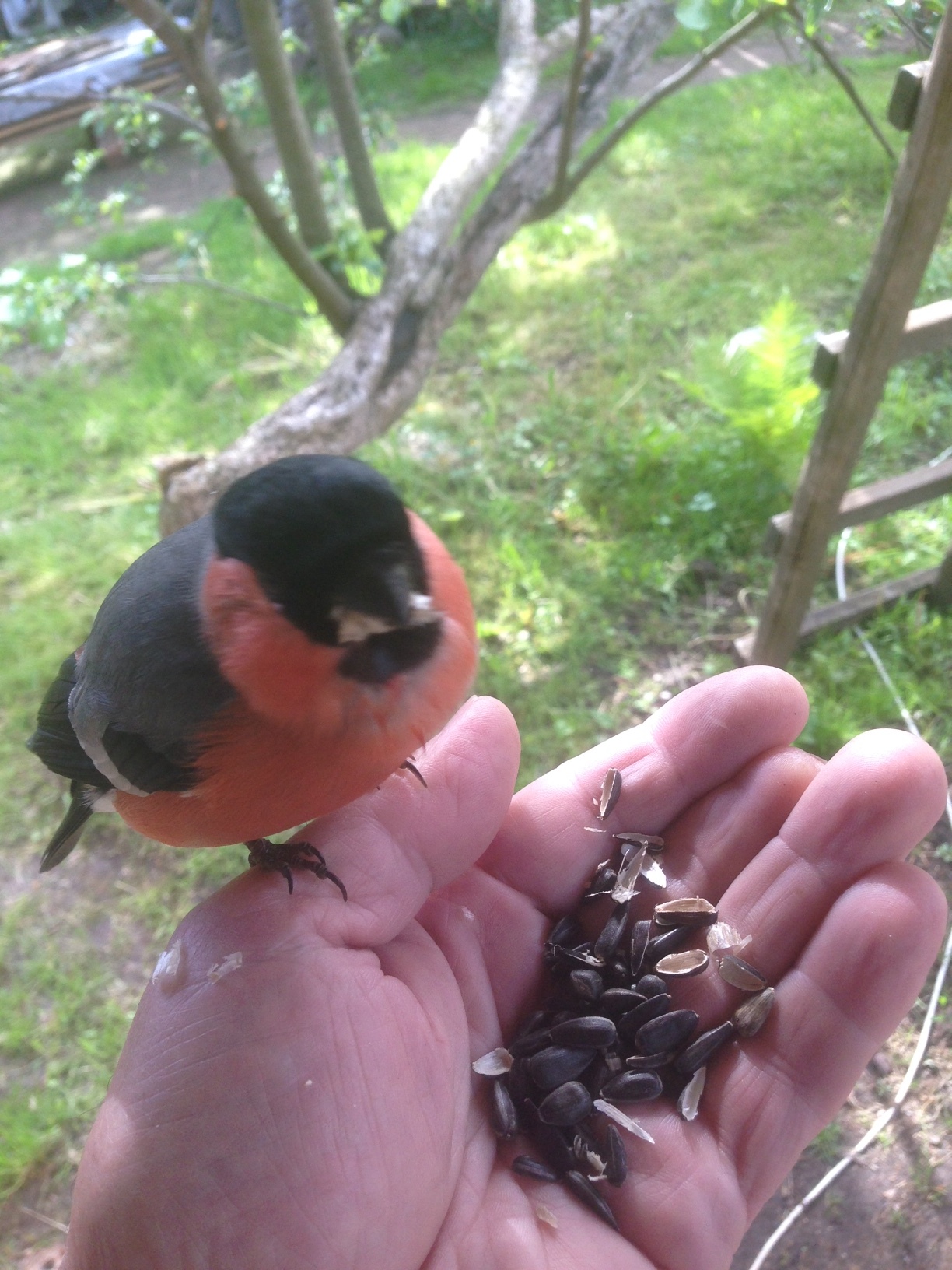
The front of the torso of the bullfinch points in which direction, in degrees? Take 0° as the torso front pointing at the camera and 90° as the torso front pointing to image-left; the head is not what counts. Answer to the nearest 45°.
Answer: approximately 315°

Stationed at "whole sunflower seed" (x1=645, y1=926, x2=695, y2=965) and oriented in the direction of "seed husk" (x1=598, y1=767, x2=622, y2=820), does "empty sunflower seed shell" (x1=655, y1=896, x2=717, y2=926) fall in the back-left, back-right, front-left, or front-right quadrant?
front-right

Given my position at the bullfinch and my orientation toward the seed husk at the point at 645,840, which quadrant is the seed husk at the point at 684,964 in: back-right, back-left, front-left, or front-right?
front-right

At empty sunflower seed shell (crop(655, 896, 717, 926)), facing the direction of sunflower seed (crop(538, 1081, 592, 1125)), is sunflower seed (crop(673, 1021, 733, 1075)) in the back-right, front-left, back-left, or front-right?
front-left
